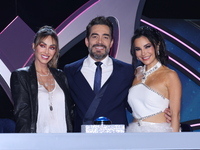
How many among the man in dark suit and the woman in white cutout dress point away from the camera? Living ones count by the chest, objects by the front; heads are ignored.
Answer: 0

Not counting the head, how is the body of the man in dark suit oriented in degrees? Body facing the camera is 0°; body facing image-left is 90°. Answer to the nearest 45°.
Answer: approximately 0°
